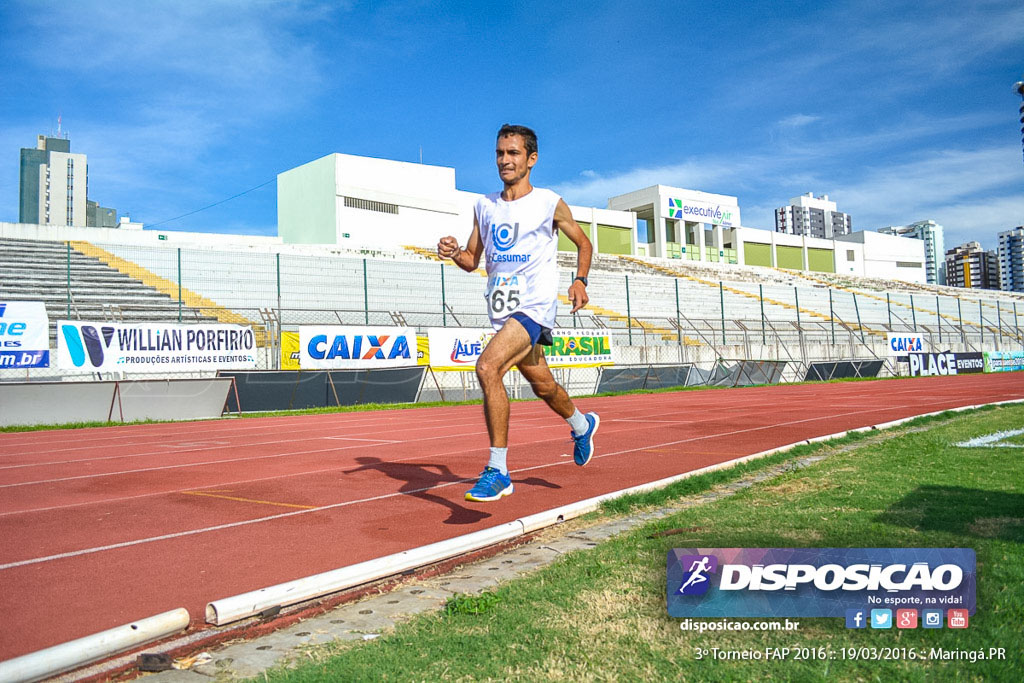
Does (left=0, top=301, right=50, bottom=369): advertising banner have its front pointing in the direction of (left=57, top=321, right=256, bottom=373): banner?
no

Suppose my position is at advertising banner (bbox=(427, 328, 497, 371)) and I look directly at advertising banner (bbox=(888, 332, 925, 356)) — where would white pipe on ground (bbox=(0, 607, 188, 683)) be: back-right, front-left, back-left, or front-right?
back-right

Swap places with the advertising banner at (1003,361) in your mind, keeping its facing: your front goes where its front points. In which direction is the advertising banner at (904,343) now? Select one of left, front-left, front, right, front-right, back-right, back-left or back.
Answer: front-right

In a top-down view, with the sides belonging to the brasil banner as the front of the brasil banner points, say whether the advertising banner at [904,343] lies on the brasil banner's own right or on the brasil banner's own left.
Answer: on the brasil banner's own left

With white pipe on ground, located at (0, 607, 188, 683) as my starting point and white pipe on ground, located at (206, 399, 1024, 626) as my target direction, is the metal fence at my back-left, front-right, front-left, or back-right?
front-left

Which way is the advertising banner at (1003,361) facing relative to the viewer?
toward the camera

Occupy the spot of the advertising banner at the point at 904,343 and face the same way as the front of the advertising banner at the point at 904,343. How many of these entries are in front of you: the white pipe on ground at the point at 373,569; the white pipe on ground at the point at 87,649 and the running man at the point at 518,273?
3

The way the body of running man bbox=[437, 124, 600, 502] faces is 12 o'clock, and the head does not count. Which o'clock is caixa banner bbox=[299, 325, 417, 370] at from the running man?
The caixa banner is roughly at 4 o'clock from the running man.

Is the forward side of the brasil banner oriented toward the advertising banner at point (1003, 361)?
no

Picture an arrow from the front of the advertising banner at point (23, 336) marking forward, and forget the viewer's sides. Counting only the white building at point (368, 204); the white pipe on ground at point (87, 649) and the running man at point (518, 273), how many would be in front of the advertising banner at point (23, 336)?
2

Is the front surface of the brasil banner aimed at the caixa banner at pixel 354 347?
no

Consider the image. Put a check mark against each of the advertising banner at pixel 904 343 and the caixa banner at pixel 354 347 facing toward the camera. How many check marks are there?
2

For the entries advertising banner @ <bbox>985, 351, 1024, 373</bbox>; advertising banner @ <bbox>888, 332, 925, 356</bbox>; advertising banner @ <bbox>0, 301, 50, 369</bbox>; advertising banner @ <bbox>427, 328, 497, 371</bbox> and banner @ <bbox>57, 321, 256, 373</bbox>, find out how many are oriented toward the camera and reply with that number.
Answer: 5

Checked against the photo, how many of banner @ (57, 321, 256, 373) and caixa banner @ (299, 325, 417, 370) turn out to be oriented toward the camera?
2

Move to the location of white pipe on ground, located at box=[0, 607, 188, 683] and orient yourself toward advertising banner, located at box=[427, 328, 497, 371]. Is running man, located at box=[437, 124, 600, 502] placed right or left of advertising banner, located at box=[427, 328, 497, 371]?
right

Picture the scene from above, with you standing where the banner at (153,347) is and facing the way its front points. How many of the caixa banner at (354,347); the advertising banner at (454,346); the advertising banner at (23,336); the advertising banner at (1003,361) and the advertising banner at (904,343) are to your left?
4

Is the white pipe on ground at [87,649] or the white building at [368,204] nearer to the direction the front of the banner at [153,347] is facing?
the white pipe on ground

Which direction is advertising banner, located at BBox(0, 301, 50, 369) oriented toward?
toward the camera
